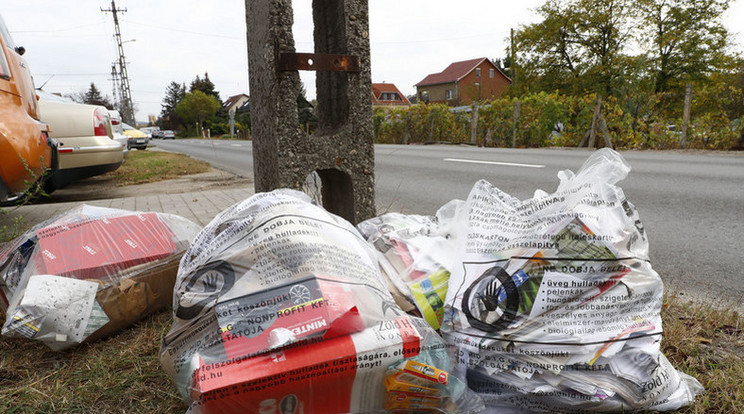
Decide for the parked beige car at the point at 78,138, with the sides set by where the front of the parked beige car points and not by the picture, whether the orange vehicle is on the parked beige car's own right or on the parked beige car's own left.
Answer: on the parked beige car's own left

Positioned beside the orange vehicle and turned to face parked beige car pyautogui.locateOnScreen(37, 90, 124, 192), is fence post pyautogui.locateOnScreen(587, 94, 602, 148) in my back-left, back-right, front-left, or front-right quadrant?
front-right

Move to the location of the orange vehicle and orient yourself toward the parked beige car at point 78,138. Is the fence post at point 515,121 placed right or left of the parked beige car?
right
